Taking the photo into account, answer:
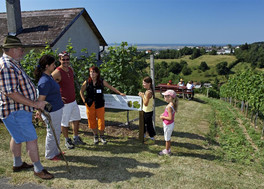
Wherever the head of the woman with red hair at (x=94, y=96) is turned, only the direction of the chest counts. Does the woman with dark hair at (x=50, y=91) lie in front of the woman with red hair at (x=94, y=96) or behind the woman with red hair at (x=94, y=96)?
in front

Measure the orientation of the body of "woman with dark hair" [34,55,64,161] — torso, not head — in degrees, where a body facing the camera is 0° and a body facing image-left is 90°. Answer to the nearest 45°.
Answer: approximately 270°

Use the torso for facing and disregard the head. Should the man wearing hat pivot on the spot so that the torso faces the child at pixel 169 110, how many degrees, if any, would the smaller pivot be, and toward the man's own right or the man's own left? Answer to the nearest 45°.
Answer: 0° — they already face them

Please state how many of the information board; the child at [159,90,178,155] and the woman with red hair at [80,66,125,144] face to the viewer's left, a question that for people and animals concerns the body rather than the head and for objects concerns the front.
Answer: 1

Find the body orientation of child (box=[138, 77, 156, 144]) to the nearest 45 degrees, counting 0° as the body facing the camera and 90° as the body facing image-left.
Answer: approximately 90°

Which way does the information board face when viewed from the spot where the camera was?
facing the viewer

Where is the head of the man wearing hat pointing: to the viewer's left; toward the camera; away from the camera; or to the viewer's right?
to the viewer's right

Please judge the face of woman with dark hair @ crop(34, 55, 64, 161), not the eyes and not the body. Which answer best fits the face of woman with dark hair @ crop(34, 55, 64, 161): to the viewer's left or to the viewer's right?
to the viewer's right

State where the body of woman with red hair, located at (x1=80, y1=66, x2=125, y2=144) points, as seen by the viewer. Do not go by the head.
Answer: toward the camera

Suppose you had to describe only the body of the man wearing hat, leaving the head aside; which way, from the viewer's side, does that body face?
to the viewer's right

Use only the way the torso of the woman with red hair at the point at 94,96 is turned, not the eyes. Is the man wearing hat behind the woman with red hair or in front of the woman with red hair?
in front

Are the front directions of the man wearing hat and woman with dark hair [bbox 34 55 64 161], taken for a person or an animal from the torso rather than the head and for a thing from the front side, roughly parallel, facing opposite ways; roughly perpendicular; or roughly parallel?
roughly parallel

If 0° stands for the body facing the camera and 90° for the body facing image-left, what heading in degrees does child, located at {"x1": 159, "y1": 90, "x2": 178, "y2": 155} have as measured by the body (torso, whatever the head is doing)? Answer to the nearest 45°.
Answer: approximately 90°

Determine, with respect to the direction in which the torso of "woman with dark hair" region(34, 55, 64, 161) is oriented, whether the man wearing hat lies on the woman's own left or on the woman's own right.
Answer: on the woman's own right

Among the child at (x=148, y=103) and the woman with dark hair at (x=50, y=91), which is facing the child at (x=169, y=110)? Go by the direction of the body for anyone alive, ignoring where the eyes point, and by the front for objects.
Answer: the woman with dark hair
